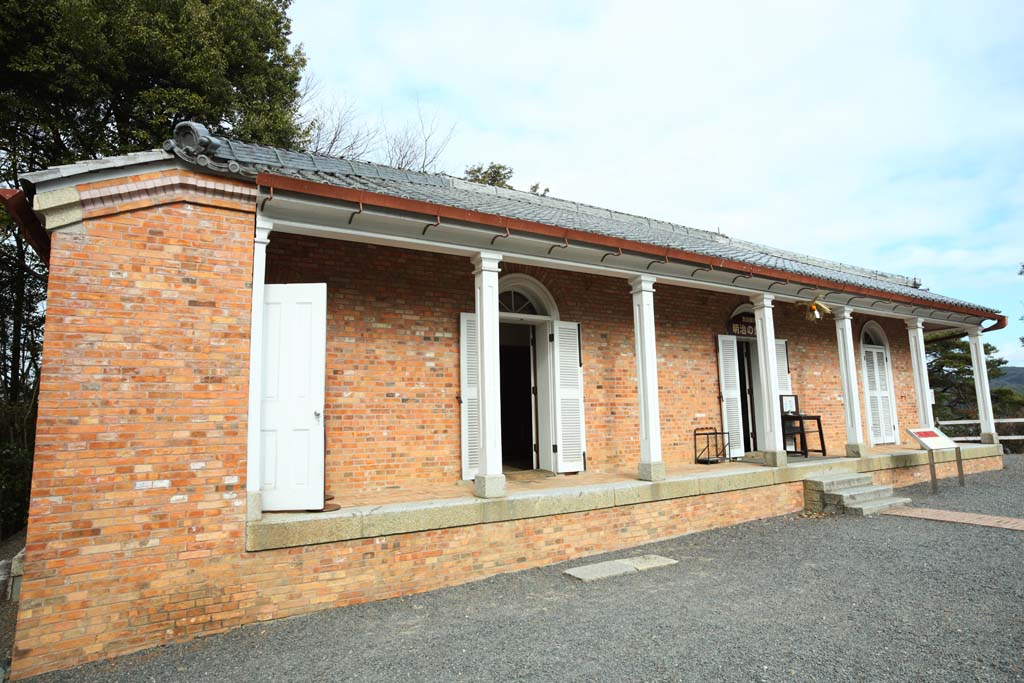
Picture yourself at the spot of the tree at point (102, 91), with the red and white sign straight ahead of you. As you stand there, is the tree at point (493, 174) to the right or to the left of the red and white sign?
left

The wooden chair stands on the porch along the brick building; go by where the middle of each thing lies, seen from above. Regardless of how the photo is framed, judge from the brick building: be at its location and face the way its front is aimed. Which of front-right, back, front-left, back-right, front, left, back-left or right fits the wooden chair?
left

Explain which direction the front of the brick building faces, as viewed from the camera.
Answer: facing the viewer and to the right of the viewer

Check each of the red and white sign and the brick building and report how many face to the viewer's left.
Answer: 0

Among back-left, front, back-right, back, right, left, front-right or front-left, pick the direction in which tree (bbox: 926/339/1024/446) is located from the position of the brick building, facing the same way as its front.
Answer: left

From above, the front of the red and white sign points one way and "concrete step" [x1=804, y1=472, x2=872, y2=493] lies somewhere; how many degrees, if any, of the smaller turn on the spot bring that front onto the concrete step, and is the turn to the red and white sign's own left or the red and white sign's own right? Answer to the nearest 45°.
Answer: approximately 90° to the red and white sign's own right

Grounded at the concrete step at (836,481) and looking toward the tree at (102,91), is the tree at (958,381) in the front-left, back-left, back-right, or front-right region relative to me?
back-right

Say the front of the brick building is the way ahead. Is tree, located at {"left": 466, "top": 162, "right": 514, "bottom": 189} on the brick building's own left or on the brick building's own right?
on the brick building's own left

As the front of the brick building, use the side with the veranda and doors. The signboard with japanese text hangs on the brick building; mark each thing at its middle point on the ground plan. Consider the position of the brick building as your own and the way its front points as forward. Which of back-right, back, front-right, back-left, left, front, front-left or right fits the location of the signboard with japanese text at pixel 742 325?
front

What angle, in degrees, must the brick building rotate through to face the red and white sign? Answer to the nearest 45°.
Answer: approximately 90° to its left

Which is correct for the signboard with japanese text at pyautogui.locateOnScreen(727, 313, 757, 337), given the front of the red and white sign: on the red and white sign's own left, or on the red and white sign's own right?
on the red and white sign's own right

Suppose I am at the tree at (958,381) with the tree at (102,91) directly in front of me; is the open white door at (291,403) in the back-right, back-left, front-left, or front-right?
front-left

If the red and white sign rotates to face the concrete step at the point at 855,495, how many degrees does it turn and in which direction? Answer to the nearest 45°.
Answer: approximately 90° to its right
